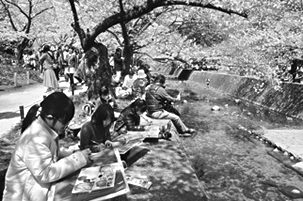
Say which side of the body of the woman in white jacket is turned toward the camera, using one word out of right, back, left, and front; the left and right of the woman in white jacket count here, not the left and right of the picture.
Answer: right

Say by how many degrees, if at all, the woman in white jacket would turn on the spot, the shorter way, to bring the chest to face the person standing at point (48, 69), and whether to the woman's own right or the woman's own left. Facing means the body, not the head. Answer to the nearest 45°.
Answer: approximately 90° to the woman's own left

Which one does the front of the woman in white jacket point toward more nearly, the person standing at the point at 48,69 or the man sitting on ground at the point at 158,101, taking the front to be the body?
the man sitting on ground

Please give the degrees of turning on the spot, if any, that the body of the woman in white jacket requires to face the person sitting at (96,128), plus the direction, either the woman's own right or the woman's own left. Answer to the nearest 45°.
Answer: approximately 45° to the woman's own left

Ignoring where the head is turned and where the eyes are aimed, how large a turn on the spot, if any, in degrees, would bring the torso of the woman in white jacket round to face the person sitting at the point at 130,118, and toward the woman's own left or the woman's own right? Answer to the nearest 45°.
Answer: approximately 45° to the woman's own left

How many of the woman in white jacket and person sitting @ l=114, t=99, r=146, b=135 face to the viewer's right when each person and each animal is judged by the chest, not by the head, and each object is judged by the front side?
2

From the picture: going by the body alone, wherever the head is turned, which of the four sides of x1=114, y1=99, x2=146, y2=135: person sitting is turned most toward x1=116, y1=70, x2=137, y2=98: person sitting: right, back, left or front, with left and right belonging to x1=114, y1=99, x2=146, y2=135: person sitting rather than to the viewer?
left

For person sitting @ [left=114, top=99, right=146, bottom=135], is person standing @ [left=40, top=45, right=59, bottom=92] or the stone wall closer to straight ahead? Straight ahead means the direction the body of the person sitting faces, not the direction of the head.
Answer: the stone wall

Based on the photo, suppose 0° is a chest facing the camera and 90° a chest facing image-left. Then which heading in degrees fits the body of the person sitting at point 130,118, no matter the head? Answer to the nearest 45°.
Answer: approximately 270°
